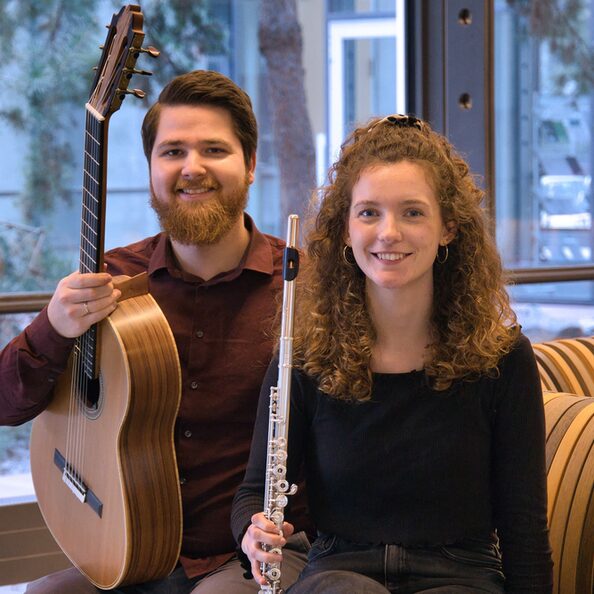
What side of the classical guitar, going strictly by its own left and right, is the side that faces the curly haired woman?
left

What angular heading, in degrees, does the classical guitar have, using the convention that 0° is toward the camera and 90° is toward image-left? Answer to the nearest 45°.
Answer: approximately 45°

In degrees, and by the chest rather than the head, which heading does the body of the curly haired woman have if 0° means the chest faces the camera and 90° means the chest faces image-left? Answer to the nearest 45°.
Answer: approximately 0°

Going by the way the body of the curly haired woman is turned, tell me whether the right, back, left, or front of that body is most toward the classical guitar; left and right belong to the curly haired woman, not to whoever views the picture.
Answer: right

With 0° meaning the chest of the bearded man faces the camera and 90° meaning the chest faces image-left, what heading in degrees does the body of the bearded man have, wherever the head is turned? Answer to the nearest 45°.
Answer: approximately 0°
